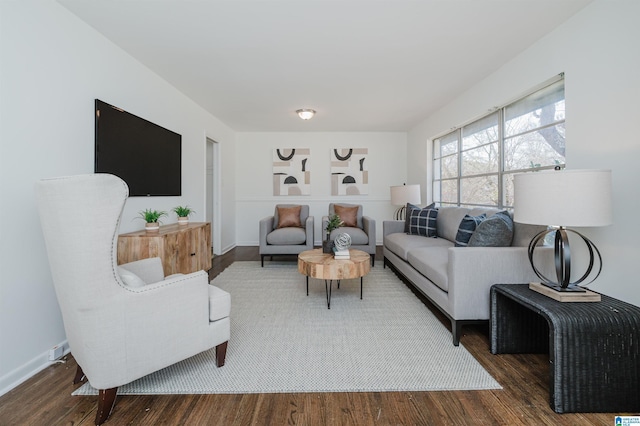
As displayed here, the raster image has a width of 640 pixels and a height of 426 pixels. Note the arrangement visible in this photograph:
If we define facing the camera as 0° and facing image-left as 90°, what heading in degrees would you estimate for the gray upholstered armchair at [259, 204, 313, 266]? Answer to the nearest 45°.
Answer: approximately 0°

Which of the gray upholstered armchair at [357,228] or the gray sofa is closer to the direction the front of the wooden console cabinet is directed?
the gray sofa

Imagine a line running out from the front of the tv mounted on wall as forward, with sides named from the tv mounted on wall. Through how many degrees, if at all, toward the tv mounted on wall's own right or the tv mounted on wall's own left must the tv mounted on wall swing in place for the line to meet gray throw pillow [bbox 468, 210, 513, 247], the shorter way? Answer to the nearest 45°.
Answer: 0° — it already faces it

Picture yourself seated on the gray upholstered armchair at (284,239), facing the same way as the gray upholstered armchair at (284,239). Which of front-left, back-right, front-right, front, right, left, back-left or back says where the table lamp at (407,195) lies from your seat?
left

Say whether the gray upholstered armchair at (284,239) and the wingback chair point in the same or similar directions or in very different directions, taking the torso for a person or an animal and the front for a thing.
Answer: very different directions

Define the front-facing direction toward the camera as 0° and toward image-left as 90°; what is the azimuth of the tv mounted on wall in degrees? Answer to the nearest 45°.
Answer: approximately 315°

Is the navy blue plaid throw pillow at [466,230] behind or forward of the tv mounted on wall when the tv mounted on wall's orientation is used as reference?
forward

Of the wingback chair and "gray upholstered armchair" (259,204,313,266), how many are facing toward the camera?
1

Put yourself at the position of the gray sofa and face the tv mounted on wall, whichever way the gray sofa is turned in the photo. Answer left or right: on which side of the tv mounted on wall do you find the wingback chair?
left

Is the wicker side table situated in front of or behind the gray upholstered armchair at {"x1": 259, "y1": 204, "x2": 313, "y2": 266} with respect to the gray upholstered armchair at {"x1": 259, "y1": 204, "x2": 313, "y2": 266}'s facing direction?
in front
